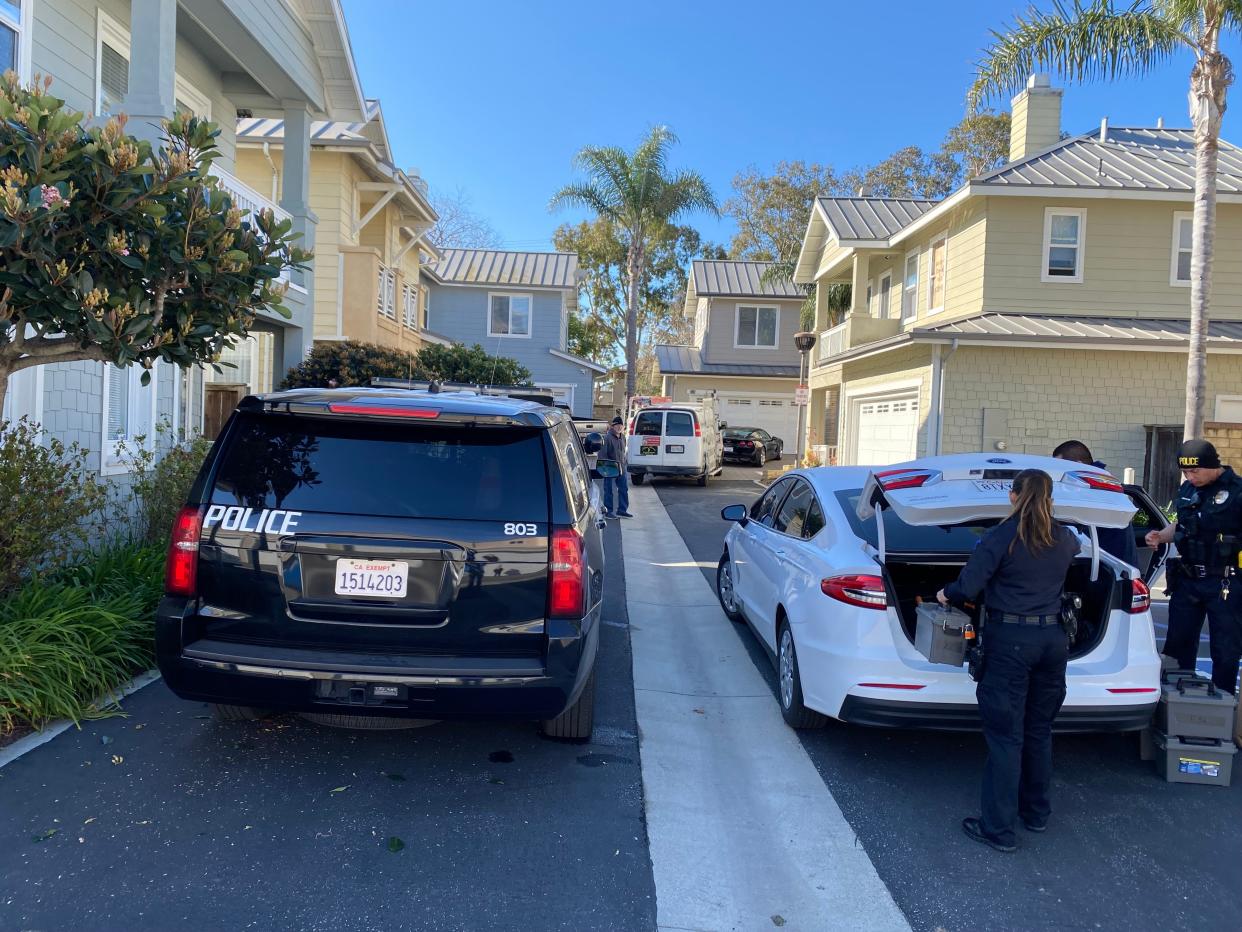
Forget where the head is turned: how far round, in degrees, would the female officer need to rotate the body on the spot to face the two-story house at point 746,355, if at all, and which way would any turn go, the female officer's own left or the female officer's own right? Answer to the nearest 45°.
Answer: approximately 45° to the female officer's own right

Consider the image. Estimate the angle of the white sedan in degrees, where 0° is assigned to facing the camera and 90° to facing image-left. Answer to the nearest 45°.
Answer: approximately 135°

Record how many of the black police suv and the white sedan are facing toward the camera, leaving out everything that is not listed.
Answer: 0

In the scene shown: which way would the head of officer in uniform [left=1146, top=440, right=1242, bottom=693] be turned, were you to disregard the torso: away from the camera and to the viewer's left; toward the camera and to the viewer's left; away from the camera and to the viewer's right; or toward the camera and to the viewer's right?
toward the camera and to the viewer's left

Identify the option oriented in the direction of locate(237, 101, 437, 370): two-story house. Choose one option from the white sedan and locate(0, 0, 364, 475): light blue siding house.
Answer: the white sedan

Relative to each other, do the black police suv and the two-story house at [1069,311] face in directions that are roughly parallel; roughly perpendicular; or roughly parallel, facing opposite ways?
roughly perpendicular

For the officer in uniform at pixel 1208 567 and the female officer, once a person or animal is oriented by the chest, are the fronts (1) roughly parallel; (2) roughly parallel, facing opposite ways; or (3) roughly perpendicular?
roughly perpendicular

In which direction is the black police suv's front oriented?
away from the camera

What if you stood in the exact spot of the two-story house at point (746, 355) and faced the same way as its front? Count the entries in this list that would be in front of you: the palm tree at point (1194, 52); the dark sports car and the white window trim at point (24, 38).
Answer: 3

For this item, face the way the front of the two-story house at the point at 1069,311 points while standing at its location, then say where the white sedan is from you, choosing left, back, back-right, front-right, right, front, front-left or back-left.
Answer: front-left

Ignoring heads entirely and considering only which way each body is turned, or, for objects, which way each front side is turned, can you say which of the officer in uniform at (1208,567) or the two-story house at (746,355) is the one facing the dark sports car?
the two-story house

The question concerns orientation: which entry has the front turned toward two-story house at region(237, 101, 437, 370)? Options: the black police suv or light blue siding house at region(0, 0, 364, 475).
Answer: the black police suv

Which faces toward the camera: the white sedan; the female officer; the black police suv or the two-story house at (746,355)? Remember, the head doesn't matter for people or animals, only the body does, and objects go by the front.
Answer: the two-story house

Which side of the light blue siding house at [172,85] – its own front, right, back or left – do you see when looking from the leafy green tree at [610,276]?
left

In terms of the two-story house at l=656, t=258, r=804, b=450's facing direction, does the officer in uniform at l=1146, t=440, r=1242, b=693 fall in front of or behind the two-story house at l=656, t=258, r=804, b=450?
in front

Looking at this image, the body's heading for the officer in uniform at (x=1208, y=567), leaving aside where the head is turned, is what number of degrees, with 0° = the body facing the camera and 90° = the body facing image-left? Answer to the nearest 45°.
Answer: approximately 45°

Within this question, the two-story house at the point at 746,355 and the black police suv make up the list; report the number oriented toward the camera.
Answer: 1
